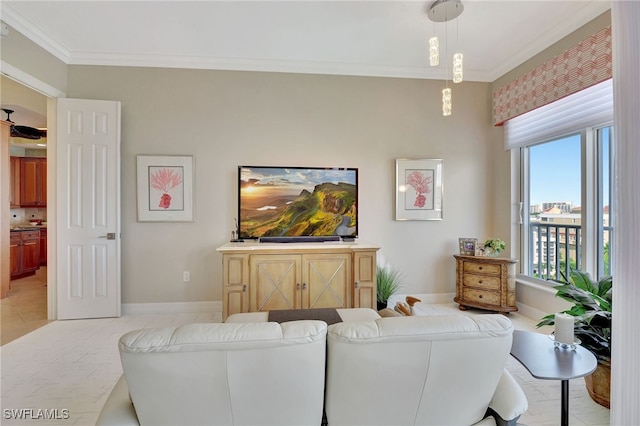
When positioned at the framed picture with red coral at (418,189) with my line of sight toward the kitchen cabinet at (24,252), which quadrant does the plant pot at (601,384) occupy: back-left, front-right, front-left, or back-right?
back-left

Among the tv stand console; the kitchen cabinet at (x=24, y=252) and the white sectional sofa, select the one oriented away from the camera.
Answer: the white sectional sofa

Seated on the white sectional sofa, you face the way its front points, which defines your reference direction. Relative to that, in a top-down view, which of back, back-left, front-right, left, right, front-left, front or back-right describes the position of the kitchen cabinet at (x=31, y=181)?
front-left

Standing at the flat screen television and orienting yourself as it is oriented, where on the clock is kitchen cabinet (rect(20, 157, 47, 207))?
The kitchen cabinet is roughly at 4 o'clock from the flat screen television.

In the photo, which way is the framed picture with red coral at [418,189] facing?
toward the camera

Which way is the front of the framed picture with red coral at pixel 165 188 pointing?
toward the camera

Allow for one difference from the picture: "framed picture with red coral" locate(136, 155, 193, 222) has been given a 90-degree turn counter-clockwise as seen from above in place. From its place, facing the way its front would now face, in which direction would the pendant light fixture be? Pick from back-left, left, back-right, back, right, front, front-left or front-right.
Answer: front-right

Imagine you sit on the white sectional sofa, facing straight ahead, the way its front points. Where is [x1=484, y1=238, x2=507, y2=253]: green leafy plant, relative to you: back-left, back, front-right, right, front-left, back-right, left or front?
front-right

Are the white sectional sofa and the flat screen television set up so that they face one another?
yes

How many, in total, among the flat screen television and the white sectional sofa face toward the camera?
1

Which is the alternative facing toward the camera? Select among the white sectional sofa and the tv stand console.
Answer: the tv stand console

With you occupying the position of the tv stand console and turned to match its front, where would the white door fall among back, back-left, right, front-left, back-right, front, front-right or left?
right

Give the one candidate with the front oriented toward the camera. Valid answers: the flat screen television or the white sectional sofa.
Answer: the flat screen television

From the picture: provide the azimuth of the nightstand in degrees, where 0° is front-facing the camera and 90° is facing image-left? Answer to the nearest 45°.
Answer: approximately 45°

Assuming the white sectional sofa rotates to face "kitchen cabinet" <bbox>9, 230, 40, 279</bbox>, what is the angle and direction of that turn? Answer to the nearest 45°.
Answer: approximately 45° to its left

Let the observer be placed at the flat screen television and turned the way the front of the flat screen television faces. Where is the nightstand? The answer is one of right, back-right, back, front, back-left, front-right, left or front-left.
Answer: left

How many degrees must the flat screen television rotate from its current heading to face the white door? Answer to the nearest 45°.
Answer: approximately 90° to its right

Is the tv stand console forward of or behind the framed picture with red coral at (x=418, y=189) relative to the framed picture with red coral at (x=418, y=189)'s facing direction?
forward

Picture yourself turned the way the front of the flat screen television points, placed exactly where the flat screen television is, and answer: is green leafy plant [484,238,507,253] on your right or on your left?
on your left

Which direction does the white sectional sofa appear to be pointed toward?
away from the camera

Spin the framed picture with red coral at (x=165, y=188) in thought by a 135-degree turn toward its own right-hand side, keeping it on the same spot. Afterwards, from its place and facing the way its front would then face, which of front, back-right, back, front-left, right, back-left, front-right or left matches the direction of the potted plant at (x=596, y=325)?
back

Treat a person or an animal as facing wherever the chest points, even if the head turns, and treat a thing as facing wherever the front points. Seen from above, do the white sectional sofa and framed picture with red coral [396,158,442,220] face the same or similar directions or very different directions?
very different directions

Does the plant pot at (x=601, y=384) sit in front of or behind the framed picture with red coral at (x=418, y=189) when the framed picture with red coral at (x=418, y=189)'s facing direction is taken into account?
in front
